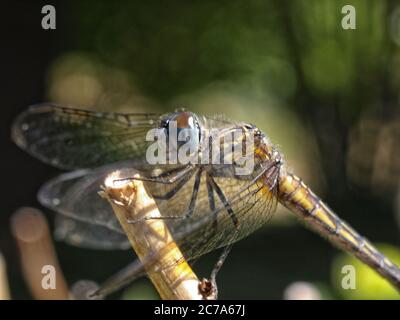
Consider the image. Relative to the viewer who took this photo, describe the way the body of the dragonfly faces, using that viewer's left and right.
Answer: facing to the left of the viewer
